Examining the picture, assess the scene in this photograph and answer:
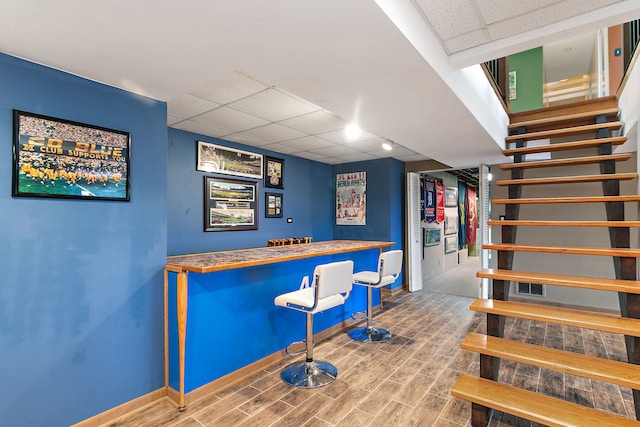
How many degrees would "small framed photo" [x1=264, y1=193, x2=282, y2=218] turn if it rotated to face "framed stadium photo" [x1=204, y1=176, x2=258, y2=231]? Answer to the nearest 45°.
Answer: approximately 90° to its right

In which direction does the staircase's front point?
toward the camera

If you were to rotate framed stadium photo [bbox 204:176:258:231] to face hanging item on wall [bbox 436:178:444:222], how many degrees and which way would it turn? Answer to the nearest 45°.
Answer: approximately 45° to its left

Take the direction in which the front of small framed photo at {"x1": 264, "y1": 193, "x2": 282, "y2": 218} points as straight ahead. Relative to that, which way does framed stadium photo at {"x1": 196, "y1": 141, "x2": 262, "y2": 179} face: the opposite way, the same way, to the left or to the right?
the same way

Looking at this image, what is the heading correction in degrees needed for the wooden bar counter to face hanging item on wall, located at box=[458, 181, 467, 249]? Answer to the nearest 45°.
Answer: approximately 90° to its left

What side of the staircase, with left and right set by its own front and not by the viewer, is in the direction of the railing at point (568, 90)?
back

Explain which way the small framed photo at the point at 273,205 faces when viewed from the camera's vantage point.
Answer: facing the viewer and to the right of the viewer

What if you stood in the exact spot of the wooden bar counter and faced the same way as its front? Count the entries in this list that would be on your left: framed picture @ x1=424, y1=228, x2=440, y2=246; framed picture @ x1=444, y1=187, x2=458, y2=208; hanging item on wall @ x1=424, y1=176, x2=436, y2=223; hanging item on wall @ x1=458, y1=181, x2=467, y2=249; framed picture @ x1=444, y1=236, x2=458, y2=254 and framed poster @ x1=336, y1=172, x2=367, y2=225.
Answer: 6

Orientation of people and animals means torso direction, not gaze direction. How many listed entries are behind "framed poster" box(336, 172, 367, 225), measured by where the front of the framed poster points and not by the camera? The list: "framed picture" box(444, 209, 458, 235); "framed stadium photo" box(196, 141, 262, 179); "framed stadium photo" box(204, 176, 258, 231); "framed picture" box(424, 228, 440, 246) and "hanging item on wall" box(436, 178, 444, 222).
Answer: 3

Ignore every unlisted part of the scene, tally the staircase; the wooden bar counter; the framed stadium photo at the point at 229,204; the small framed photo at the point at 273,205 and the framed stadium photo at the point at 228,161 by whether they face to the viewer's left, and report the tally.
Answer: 0

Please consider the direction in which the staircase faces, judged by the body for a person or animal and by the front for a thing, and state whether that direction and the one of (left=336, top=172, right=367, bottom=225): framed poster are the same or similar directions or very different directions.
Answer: same or similar directions

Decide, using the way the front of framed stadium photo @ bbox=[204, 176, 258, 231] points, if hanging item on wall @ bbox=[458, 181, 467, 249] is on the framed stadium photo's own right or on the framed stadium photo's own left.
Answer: on the framed stadium photo's own left

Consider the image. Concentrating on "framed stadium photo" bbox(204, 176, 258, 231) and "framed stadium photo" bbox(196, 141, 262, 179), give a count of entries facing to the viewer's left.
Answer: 0

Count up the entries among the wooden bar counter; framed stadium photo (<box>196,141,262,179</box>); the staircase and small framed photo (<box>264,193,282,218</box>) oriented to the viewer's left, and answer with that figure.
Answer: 0

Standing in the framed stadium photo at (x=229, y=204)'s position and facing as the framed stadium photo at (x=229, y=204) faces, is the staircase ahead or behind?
ahead

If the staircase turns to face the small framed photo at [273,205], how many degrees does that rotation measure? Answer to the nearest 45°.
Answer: approximately 90° to its right

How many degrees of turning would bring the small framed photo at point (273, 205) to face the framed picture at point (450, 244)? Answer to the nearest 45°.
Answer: approximately 90° to its left

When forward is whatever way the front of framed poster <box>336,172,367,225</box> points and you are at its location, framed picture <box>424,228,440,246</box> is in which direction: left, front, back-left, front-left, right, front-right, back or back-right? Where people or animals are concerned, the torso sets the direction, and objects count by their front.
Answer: back

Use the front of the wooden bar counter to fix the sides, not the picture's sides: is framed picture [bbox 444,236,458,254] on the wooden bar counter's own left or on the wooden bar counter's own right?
on the wooden bar counter's own left

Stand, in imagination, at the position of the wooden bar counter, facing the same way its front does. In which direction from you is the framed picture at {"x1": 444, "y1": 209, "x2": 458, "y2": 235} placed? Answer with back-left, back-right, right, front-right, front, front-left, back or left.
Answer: left
